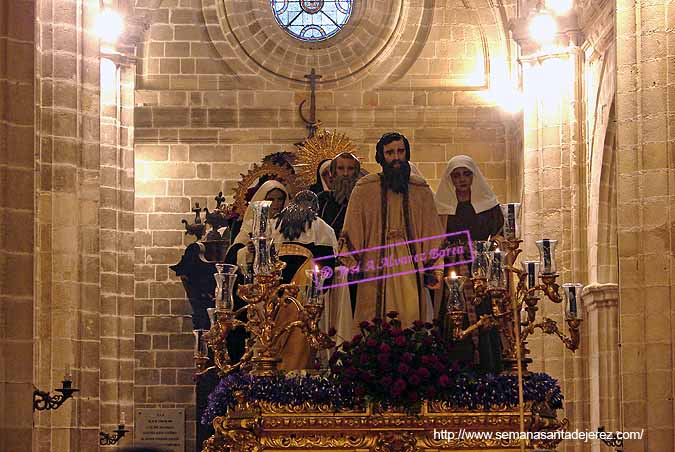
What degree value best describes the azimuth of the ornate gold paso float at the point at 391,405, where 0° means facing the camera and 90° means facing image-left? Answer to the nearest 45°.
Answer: approximately 0°

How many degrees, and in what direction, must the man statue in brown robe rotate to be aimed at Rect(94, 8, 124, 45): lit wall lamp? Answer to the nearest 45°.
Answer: approximately 135° to its right

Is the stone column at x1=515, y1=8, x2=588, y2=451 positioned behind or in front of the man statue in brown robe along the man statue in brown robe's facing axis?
behind

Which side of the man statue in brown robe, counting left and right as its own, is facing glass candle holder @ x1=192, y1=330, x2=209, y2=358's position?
right

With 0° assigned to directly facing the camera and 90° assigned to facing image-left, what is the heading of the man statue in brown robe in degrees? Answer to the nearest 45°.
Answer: approximately 0°

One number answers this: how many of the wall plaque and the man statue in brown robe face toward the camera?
2

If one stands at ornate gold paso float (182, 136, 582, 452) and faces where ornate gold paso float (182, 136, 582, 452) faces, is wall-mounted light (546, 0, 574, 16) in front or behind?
behind
